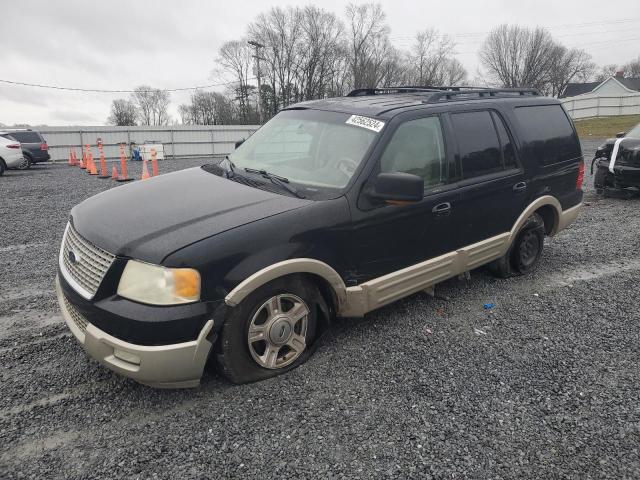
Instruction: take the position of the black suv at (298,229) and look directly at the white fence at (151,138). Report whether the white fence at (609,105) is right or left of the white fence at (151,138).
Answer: right

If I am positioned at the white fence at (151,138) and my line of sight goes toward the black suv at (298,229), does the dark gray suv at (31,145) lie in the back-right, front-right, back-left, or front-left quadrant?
front-right

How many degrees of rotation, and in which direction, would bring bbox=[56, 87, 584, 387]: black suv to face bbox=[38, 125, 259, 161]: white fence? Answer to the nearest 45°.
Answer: approximately 135° to its right

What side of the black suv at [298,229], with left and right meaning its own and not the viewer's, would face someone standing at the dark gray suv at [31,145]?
right

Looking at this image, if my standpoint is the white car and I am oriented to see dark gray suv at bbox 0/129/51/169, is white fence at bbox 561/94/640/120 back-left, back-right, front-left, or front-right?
front-right

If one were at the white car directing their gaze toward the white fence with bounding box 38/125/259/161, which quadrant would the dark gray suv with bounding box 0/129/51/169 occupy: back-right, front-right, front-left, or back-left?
front-left

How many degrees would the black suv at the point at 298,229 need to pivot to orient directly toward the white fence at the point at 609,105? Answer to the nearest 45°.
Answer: approximately 180°

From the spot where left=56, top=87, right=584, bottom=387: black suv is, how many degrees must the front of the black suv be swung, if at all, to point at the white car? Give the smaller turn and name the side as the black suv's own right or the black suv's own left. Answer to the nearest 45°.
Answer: approximately 90° to the black suv's own right

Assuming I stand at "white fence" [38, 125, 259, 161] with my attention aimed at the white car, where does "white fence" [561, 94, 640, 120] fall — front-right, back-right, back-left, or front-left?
back-left
